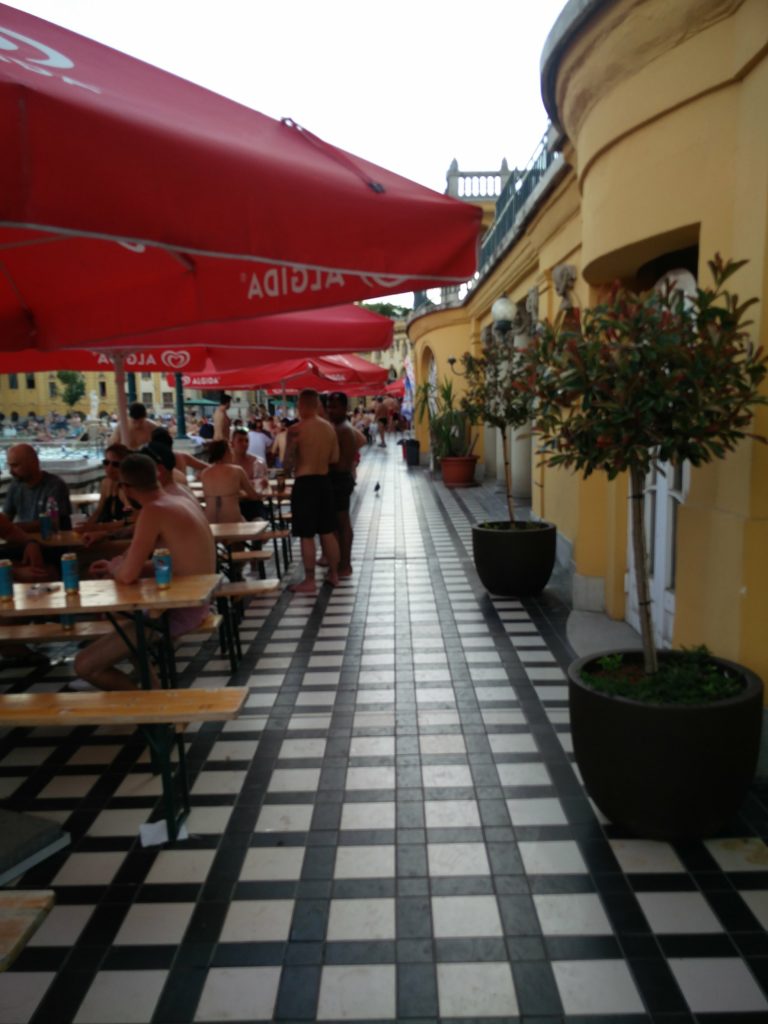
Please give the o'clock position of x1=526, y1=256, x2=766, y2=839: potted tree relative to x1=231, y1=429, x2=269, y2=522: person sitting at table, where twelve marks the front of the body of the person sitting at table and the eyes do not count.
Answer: The potted tree is roughly at 10 o'clock from the person sitting at table.

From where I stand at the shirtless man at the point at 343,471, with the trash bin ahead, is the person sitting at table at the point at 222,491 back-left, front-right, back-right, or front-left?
back-left

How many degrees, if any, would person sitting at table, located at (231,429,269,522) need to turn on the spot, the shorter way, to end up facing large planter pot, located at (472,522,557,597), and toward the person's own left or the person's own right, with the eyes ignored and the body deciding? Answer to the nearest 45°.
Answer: approximately 90° to the person's own left

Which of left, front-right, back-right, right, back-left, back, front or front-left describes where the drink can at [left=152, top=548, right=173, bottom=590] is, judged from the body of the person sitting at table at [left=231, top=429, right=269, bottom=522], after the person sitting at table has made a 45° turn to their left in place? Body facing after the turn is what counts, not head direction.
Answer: front

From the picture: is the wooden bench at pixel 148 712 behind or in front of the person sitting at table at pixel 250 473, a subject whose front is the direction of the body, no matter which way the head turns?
in front

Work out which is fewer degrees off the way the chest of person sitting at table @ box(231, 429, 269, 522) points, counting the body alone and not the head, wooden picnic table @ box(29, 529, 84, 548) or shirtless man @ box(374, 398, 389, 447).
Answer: the wooden picnic table

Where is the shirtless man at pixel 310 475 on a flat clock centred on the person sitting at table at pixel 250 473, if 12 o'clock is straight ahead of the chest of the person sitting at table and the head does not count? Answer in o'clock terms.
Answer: The shirtless man is roughly at 10 o'clock from the person sitting at table.

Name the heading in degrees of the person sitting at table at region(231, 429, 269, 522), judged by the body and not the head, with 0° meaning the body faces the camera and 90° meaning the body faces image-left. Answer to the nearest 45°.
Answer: approximately 45°

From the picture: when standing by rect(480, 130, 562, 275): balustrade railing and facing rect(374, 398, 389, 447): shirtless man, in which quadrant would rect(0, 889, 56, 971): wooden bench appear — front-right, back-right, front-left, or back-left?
back-left

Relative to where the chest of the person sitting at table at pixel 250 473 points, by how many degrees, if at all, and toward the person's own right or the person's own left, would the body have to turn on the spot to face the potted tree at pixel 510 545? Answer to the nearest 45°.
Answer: approximately 90° to the person's own left

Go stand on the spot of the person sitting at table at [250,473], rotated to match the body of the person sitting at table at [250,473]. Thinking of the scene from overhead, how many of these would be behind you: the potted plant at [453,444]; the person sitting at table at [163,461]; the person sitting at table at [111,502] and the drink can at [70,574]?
1
